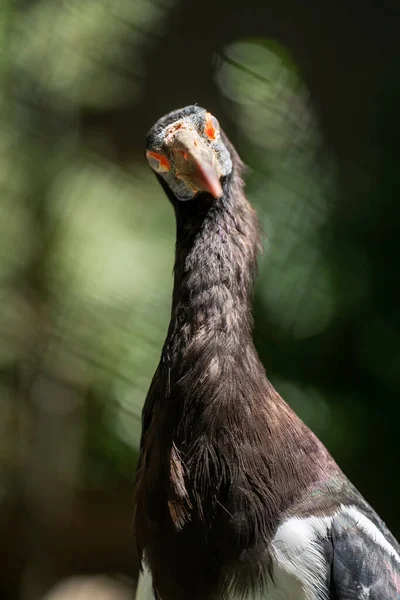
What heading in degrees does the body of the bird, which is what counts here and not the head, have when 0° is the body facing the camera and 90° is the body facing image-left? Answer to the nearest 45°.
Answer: approximately 45°
